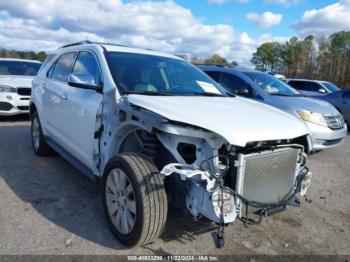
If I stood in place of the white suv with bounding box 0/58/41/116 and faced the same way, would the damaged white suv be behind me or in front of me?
in front

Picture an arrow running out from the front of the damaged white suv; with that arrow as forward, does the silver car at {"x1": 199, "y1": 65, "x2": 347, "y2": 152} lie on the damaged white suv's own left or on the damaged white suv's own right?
on the damaged white suv's own left

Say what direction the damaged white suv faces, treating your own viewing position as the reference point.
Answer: facing the viewer and to the right of the viewer

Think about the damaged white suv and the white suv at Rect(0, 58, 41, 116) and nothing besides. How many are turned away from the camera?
0

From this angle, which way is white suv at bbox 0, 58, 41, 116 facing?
toward the camera

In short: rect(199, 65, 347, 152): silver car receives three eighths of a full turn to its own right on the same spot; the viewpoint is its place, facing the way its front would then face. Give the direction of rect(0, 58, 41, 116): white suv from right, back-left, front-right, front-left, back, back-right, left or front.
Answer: front

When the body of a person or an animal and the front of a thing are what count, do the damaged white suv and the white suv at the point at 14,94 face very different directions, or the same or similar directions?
same or similar directions

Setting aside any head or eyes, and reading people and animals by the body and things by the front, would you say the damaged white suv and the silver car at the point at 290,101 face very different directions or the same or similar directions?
same or similar directions

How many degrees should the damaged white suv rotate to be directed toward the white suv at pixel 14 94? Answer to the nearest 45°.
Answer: approximately 180°

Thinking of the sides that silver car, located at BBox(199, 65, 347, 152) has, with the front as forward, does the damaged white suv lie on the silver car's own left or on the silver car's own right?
on the silver car's own right
